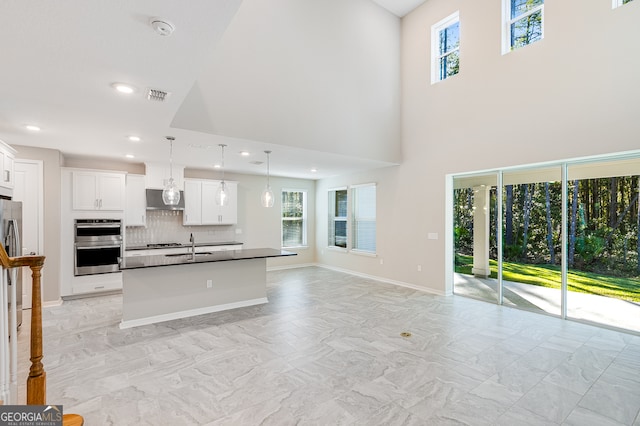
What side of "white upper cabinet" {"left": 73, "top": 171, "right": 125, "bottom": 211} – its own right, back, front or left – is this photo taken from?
front

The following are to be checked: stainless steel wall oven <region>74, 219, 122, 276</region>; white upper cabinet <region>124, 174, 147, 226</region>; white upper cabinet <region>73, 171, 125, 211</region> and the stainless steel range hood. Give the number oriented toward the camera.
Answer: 4

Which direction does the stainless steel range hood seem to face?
toward the camera

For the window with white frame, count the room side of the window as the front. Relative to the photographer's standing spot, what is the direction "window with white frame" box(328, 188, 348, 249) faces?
facing the viewer and to the left of the viewer

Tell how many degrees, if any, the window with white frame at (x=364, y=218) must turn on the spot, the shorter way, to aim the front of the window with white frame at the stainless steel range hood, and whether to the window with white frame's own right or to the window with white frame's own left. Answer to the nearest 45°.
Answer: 0° — it already faces it

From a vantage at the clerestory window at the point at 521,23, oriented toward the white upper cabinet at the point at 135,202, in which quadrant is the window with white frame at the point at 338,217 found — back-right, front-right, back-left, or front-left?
front-right

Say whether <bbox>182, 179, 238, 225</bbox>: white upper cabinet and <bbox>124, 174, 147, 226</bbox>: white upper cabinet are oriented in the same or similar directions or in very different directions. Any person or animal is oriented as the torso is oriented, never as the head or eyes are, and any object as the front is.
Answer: same or similar directions

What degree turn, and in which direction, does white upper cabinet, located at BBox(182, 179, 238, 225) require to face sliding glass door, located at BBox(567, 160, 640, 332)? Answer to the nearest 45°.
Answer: approximately 45° to its left

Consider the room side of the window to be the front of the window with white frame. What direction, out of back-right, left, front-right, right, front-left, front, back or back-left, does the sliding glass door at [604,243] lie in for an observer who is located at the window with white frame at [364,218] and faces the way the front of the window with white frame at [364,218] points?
left

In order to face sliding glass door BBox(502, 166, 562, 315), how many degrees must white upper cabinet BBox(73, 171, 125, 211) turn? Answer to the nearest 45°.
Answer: approximately 45° to its left

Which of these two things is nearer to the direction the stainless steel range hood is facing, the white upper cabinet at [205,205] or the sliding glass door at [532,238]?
the sliding glass door

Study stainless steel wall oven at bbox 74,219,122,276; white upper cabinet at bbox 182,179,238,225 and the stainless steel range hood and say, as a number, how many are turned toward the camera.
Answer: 3
